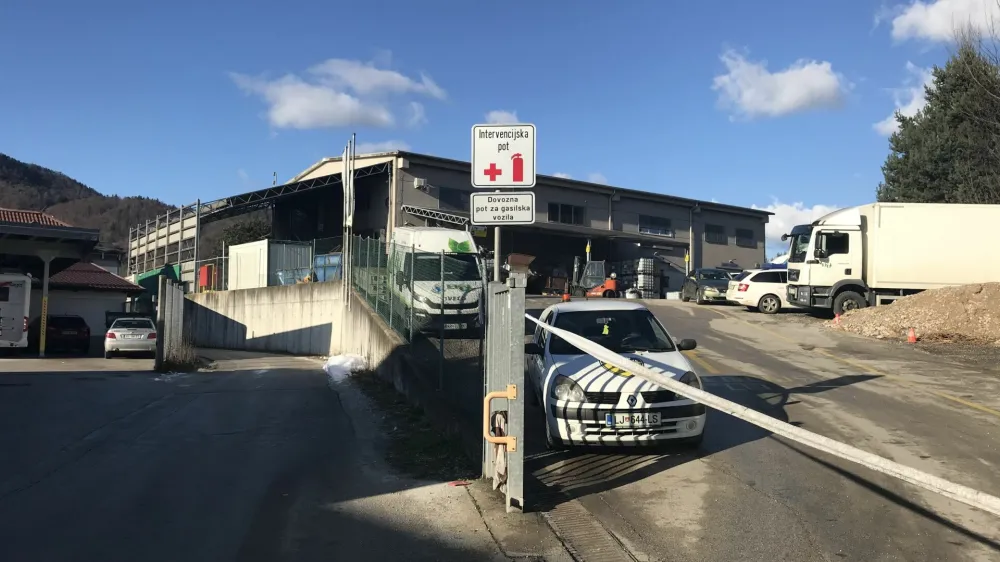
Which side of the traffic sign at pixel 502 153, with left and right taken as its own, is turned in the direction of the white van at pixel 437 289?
back

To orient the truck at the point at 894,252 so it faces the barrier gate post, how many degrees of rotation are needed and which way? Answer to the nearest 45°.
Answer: approximately 90° to its left

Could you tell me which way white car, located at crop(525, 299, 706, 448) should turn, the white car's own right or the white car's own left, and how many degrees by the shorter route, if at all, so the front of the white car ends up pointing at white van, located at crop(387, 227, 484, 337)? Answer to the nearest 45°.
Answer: approximately 135° to the white car's own right

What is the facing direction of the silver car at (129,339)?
away from the camera
